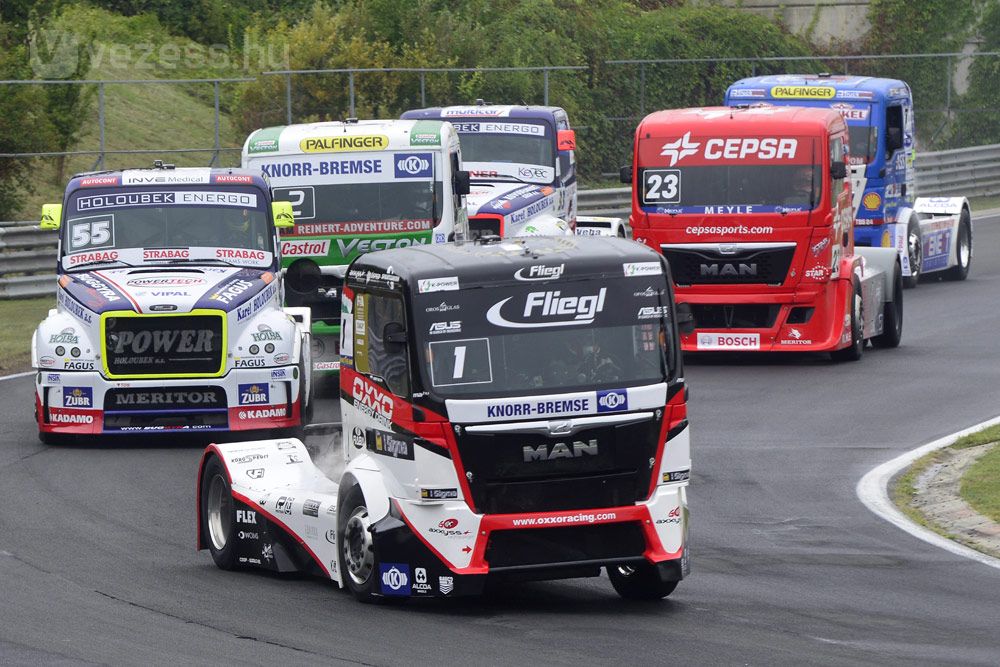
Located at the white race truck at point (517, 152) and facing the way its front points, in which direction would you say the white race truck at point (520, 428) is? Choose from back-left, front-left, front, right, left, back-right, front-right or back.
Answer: front-left

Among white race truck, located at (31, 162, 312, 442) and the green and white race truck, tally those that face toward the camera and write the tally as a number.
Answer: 2

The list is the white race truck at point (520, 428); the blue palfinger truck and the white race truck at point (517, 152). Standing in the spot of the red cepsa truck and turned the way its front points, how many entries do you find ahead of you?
1

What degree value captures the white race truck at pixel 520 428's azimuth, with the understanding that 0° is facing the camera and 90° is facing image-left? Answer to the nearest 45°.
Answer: approximately 315°

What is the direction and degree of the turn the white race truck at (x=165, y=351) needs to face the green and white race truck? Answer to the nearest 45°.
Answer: approximately 135° to its left

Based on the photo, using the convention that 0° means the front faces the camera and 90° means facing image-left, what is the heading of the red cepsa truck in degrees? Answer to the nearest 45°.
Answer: approximately 0°

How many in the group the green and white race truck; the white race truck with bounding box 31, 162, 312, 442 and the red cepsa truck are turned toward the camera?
3

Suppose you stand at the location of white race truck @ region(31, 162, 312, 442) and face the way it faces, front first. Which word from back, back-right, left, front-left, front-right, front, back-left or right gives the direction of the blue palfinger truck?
back-left

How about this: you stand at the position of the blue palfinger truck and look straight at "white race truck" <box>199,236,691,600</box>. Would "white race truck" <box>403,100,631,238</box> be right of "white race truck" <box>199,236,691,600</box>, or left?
right

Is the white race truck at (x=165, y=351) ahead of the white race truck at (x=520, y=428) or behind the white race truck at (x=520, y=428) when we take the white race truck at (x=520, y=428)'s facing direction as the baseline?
behind

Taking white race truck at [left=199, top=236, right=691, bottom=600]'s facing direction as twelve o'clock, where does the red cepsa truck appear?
The red cepsa truck is roughly at 8 o'clock from the white race truck.

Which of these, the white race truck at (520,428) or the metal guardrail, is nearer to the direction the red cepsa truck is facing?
the white race truck

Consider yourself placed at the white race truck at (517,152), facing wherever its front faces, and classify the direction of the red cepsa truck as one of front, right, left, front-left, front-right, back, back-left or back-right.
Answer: left
